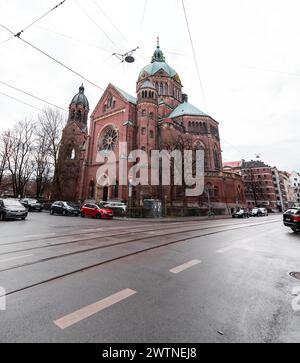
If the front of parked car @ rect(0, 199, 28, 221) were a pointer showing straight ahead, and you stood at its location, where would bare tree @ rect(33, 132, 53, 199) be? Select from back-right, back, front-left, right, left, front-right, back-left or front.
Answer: back-left
